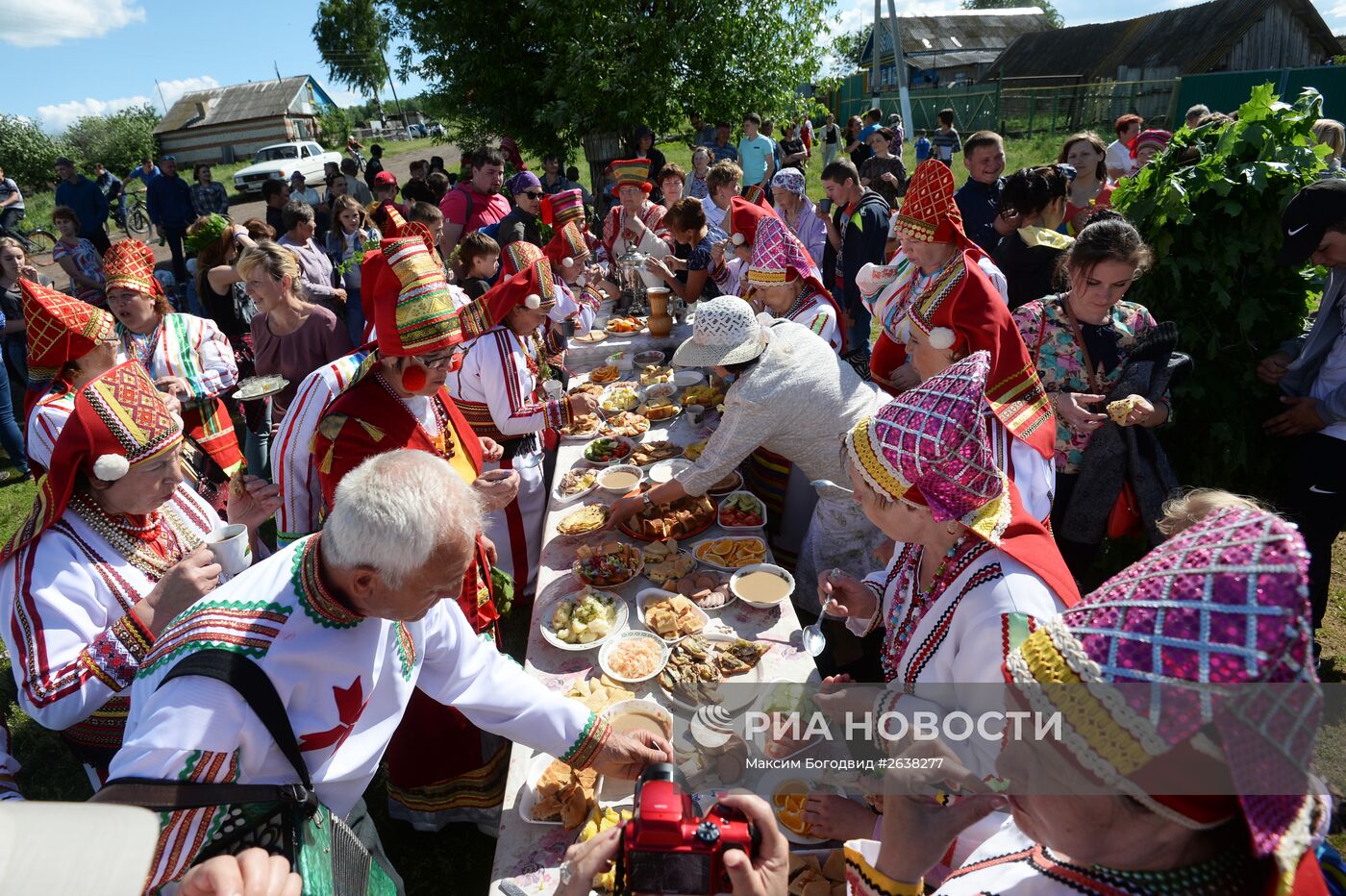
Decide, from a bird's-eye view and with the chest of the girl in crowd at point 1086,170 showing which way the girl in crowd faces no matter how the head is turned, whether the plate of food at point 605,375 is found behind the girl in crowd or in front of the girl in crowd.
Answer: in front

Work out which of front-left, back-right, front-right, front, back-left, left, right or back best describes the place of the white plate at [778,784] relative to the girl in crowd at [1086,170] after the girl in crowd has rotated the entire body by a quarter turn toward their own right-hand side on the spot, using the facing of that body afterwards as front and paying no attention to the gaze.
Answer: back-left

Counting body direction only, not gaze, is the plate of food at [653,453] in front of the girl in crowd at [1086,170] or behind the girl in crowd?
in front

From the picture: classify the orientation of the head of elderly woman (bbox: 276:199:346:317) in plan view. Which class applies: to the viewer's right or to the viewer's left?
to the viewer's right

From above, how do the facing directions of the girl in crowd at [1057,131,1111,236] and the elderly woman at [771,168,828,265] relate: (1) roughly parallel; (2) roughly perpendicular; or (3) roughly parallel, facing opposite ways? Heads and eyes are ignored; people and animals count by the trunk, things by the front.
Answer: roughly parallel

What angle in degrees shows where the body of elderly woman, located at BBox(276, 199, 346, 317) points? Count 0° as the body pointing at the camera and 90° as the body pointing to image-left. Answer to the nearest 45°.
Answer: approximately 315°

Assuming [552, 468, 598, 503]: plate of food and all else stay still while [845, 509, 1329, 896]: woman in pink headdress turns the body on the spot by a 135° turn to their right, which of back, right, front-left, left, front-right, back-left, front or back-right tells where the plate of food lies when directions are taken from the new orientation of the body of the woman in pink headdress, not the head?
left

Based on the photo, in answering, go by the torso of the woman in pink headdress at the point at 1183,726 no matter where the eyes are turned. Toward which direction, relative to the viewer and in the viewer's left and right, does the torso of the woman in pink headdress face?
facing to the left of the viewer

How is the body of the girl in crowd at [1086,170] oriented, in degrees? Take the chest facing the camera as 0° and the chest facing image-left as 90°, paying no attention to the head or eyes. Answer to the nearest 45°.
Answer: approximately 45°

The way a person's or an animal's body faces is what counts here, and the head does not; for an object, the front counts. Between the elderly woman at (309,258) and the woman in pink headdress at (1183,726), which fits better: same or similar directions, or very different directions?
very different directions

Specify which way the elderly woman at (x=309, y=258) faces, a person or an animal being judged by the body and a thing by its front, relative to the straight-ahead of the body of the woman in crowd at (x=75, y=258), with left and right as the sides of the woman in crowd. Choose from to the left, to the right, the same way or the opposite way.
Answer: the same way

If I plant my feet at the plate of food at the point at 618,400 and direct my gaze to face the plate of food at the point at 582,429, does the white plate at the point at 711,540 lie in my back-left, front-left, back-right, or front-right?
front-left

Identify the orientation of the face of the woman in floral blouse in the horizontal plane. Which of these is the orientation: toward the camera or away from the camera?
toward the camera

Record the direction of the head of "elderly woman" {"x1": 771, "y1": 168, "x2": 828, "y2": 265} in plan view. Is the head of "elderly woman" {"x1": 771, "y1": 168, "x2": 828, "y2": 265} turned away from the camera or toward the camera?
toward the camera

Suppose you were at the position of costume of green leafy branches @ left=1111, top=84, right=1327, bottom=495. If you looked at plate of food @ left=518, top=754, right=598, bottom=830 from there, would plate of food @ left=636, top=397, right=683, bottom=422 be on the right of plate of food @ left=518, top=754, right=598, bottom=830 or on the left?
right

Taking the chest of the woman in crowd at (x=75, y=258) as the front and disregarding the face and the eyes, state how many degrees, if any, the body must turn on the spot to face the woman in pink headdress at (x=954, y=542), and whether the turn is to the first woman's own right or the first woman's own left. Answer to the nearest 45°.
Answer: approximately 45° to the first woman's own right
